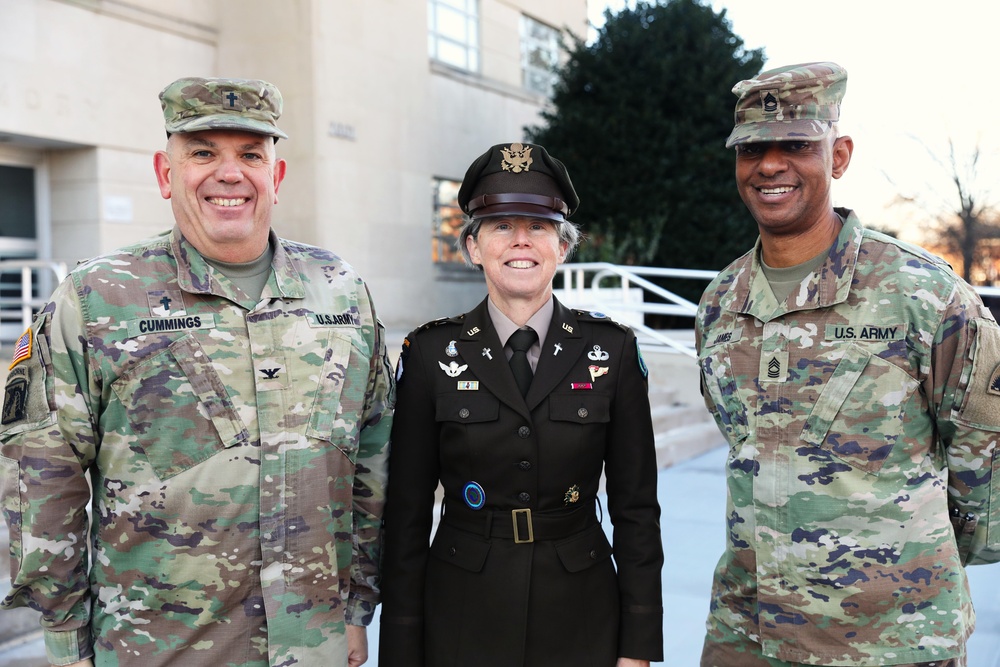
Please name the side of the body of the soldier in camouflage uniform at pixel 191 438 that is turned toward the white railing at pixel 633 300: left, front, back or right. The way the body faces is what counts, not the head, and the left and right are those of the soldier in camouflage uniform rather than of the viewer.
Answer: left

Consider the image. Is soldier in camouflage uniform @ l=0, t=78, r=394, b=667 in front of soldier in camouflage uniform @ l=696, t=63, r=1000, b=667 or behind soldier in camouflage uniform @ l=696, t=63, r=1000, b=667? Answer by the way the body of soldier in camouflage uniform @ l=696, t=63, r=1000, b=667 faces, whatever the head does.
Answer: in front

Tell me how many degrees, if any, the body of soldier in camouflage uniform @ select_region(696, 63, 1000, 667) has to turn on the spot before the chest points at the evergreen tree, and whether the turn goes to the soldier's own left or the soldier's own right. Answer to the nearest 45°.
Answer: approximately 135° to the soldier's own right

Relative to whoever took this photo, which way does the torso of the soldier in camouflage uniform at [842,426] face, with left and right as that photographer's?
facing the viewer and to the left of the viewer

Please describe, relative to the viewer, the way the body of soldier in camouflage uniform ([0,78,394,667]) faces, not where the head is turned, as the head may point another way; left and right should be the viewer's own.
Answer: facing the viewer and to the right of the viewer

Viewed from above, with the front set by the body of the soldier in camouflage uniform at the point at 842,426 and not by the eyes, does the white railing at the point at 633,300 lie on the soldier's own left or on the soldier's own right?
on the soldier's own right

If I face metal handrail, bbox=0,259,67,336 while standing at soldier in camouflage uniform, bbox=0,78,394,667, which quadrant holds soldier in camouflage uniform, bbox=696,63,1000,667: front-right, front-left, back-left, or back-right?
back-right

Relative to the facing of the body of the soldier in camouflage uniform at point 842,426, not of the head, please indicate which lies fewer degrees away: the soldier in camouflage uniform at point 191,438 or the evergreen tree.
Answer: the soldier in camouflage uniform

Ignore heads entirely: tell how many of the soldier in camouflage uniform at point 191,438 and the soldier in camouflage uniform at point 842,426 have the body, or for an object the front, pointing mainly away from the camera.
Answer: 0

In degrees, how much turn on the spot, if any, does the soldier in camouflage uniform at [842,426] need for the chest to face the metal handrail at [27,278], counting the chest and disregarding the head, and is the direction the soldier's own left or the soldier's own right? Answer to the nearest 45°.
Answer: approximately 90° to the soldier's own right

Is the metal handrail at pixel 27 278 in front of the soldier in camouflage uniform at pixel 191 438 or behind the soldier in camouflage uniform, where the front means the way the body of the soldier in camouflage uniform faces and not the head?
behind

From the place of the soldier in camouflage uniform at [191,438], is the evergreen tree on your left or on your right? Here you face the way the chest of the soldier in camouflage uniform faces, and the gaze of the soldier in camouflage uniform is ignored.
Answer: on your left

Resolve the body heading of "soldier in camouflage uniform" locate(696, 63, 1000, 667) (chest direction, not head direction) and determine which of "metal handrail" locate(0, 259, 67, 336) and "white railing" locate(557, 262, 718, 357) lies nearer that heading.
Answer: the metal handrail
